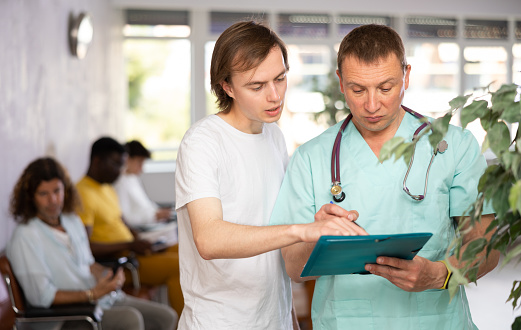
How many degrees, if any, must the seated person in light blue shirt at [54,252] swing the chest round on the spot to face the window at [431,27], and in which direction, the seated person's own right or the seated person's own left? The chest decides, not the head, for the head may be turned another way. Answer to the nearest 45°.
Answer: approximately 90° to the seated person's own left

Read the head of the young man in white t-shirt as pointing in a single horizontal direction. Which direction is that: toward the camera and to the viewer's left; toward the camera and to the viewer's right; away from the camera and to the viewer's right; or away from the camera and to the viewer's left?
toward the camera and to the viewer's right

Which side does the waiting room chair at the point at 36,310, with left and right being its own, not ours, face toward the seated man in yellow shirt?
left

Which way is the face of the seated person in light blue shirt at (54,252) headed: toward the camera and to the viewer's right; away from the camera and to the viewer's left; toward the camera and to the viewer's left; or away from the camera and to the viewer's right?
toward the camera and to the viewer's right

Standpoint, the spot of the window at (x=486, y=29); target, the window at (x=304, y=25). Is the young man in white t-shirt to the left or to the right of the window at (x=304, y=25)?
left

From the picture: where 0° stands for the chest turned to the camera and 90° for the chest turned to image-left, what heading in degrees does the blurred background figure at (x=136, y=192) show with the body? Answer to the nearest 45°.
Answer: approximately 270°

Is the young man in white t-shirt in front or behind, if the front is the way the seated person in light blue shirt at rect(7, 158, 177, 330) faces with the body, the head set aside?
in front

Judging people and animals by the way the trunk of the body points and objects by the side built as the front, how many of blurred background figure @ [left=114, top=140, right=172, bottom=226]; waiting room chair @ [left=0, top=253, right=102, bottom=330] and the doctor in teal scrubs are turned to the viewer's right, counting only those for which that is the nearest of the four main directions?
2

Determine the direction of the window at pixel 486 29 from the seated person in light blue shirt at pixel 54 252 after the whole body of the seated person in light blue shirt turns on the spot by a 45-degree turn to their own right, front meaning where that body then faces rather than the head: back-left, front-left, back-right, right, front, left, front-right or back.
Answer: back-left

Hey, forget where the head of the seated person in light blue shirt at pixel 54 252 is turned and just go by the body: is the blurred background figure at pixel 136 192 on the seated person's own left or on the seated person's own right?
on the seated person's own left

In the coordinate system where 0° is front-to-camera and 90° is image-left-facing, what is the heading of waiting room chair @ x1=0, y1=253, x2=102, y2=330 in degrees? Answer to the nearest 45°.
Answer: approximately 270°
